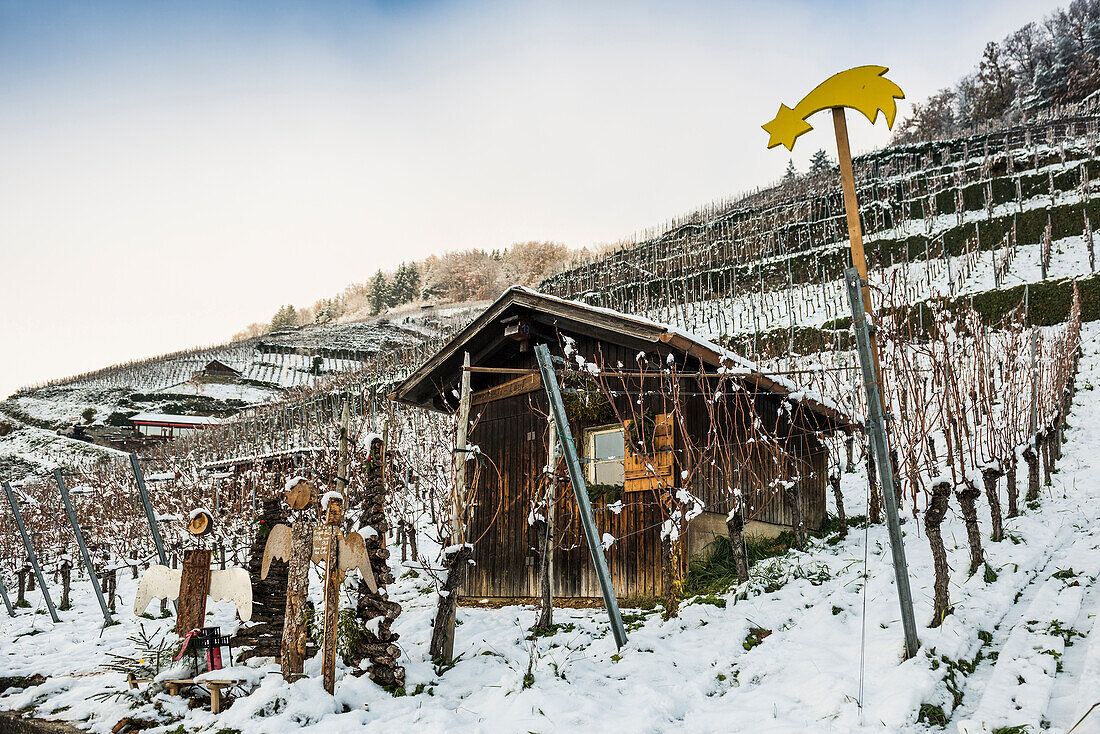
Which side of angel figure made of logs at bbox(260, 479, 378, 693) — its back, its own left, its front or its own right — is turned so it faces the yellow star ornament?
left

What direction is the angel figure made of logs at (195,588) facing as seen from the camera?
toward the camera

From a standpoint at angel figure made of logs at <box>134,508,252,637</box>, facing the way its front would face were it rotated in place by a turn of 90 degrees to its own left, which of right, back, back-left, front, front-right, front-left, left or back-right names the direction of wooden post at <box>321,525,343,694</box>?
front-right

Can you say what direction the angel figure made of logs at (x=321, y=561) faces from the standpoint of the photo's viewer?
facing the viewer

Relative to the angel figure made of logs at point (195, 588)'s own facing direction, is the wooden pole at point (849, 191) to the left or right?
on its left

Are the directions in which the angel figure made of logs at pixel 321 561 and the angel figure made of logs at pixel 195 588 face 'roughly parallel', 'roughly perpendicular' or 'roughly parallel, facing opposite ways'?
roughly parallel

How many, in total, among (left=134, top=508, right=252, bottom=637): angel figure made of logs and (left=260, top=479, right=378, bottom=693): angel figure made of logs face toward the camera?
2

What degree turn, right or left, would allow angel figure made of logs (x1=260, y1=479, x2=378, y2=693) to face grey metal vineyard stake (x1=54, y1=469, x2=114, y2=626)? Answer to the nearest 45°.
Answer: approximately 135° to its right

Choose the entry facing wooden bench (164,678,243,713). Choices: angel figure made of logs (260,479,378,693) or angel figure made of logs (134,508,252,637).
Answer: angel figure made of logs (134,508,252,637)

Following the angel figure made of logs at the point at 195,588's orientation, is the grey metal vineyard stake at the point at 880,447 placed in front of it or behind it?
in front

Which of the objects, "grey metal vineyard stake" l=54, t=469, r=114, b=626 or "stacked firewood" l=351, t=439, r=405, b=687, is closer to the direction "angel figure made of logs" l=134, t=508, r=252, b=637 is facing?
the stacked firewood

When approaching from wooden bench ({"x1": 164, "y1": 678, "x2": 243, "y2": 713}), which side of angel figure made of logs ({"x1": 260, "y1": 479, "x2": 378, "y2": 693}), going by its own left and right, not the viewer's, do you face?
right

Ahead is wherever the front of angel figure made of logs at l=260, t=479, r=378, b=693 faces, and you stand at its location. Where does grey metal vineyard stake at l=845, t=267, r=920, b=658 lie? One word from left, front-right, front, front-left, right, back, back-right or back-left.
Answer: front-left
